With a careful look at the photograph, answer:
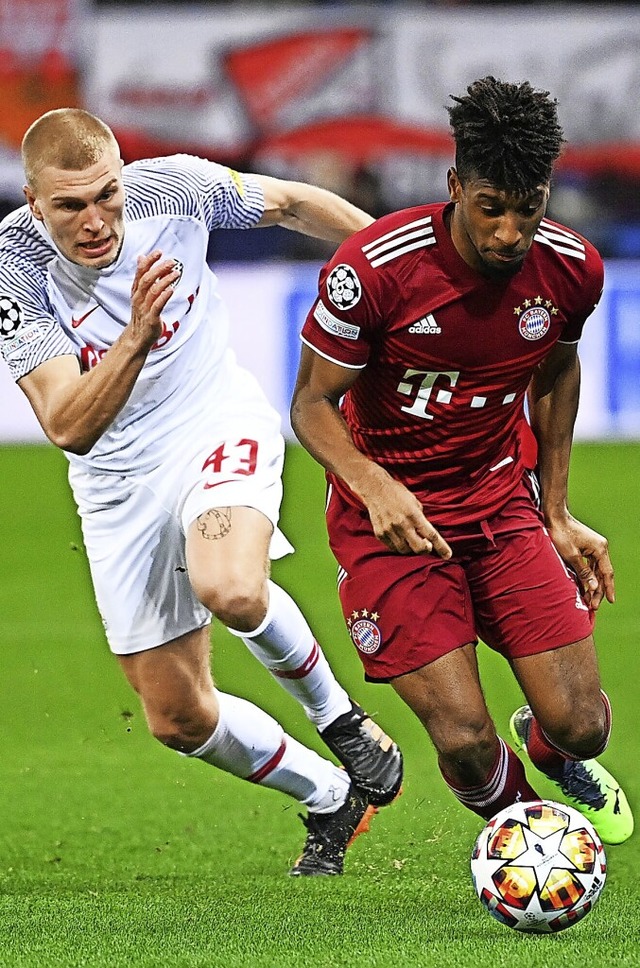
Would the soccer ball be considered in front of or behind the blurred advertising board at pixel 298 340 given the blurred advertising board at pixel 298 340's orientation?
in front

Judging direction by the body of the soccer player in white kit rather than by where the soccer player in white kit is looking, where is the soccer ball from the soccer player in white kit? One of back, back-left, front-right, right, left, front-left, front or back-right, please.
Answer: front-left

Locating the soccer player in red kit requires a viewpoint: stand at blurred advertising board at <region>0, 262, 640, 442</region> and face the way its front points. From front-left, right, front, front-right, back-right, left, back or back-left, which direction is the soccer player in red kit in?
front

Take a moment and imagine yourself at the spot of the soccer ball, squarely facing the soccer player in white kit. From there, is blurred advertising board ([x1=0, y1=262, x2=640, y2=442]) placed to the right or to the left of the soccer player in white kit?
right

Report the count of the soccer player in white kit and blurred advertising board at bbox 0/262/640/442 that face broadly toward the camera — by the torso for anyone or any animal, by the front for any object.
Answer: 2

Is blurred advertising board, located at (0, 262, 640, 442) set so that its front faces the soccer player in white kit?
yes

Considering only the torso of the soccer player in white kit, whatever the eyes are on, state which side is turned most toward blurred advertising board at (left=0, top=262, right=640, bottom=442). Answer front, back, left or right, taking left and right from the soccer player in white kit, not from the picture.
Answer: back

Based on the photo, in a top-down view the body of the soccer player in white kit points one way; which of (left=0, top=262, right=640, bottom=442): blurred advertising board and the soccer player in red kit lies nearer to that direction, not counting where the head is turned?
the soccer player in red kit

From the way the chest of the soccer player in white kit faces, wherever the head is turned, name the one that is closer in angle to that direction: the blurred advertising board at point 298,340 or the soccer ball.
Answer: the soccer ball

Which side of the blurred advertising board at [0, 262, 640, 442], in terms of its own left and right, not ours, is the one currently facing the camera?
front

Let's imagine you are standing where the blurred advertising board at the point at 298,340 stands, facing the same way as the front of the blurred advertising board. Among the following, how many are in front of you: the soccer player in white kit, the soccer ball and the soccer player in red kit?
3
